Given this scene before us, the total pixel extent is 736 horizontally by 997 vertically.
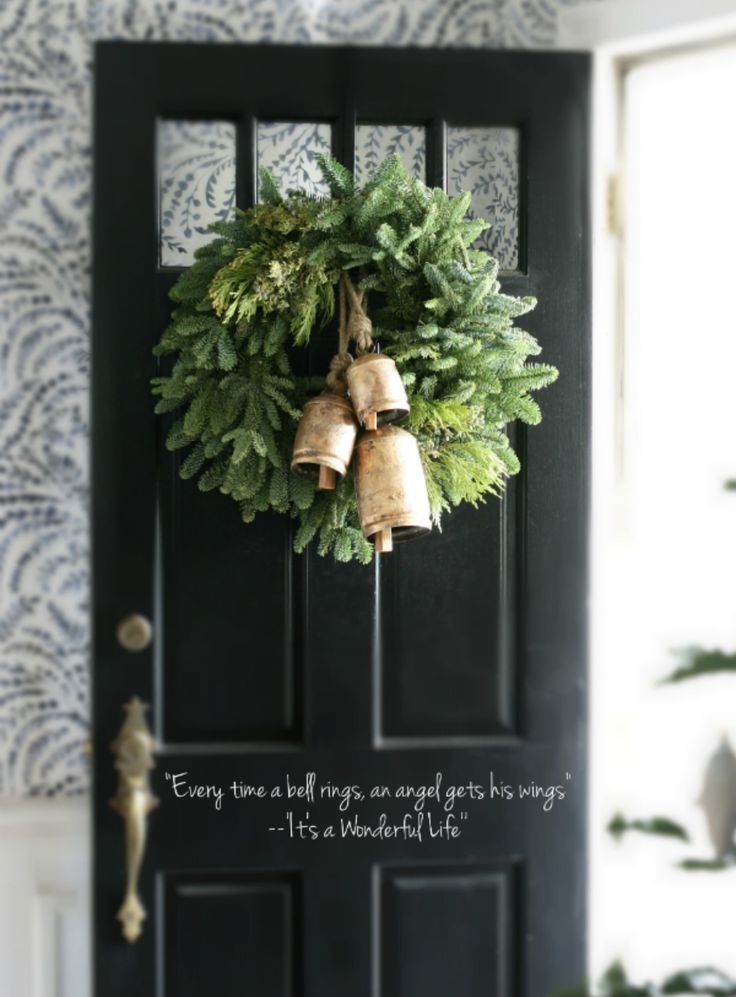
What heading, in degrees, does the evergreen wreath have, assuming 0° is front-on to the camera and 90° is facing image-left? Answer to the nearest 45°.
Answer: approximately 0°
